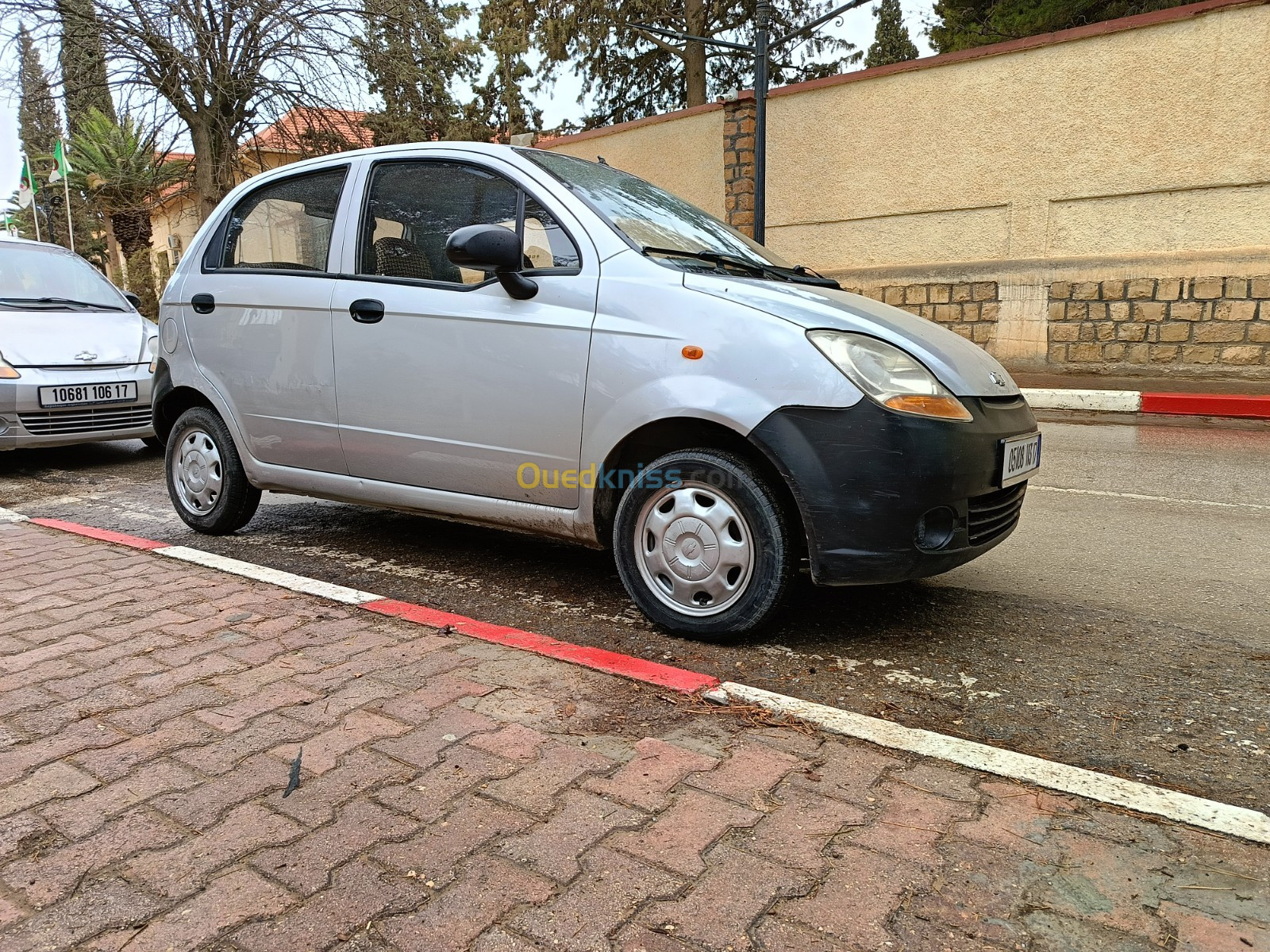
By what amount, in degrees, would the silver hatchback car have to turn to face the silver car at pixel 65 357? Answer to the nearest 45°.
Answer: approximately 180°

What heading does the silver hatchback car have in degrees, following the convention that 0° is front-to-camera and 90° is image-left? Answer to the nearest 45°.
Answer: approximately 315°

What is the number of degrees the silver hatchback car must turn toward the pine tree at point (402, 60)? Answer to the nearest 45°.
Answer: approximately 135° to its left

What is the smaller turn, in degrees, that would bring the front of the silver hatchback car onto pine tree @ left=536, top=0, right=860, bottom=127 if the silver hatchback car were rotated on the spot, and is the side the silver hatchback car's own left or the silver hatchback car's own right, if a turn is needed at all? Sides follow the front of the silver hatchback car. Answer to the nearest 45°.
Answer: approximately 135° to the silver hatchback car's own left

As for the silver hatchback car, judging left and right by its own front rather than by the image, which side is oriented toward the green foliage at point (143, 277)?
back

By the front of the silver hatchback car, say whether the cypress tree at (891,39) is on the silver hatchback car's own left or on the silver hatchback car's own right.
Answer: on the silver hatchback car's own left

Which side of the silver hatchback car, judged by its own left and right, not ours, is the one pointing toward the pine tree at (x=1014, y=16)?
left

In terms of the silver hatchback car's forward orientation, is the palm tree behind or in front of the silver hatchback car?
behind

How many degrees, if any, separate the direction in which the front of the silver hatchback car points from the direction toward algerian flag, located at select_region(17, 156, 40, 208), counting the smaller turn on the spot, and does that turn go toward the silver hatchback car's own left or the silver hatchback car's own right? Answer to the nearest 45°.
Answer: approximately 180°

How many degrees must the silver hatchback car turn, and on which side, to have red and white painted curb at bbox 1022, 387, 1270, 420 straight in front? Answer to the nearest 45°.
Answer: approximately 90° to its left

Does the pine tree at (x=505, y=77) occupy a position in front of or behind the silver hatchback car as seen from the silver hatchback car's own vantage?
behind
